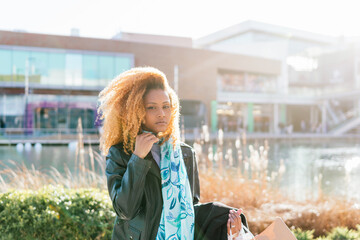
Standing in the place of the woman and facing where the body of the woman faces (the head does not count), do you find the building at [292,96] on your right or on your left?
on your left

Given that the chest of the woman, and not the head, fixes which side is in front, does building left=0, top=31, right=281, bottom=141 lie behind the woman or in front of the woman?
behind

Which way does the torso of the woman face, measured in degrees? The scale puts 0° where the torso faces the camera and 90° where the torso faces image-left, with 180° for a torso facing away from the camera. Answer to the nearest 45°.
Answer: approximately 315°

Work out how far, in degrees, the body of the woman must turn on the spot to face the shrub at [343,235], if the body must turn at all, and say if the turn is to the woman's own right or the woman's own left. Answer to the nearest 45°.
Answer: approximately 90° to the woman's own left
